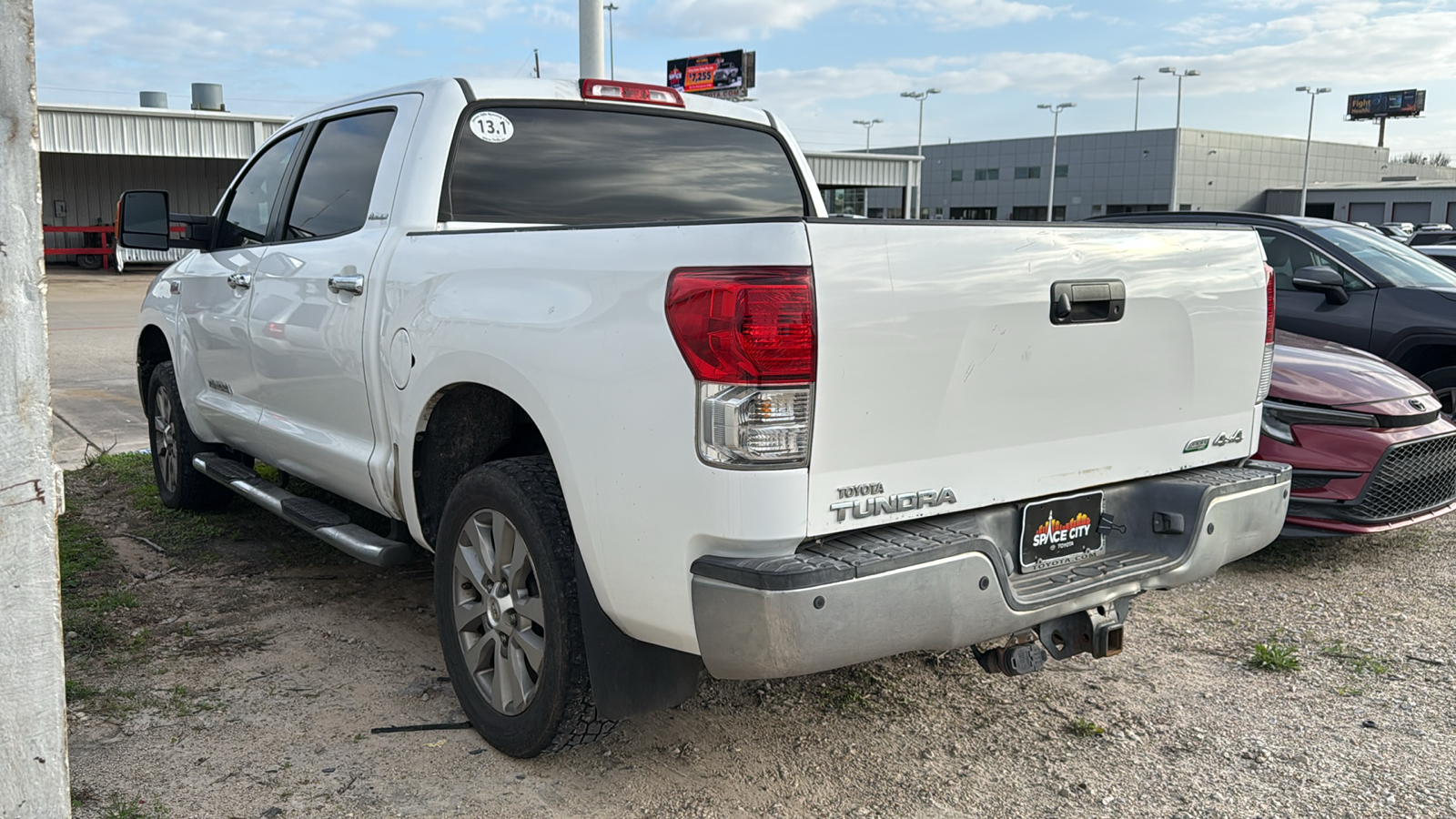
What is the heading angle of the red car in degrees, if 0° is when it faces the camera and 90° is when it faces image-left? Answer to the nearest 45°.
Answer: approximately 315°

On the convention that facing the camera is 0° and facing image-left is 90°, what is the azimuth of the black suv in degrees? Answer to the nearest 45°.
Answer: approximately 315°

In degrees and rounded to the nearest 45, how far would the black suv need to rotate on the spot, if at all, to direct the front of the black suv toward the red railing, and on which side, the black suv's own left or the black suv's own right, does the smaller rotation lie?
approximately 180°

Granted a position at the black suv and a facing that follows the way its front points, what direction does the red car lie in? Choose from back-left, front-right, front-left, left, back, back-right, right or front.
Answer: front-right

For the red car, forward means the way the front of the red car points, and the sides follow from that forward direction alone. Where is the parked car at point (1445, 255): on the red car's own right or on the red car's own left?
on the red car's own left

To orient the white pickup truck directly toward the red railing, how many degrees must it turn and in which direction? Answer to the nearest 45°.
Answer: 0° — it already faces it

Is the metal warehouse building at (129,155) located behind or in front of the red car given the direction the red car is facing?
behind

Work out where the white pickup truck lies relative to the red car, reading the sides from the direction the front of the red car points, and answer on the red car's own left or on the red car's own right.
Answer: on the red car's own right

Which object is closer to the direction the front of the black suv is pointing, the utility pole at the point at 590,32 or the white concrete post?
the white concrete post

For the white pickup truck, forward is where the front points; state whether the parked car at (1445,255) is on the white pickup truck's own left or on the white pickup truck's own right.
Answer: on the white pickup truck's own right

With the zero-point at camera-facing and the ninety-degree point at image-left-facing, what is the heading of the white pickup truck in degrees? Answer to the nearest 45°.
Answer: approximately 135°

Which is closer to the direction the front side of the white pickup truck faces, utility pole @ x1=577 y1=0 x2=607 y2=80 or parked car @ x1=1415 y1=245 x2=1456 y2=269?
the utility pole

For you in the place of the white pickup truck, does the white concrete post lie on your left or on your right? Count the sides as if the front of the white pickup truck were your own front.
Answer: on your left

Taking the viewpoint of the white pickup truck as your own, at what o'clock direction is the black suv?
The black suv is roughly at 3 o'clock from the white pickup truck.

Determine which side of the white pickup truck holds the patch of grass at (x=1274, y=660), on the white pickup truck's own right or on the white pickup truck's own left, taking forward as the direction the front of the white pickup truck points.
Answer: on the white pickup truck's own right

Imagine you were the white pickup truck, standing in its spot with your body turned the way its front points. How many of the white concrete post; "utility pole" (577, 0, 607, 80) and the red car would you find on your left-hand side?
1

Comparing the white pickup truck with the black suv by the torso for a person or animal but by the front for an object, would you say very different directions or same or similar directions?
very different directions
